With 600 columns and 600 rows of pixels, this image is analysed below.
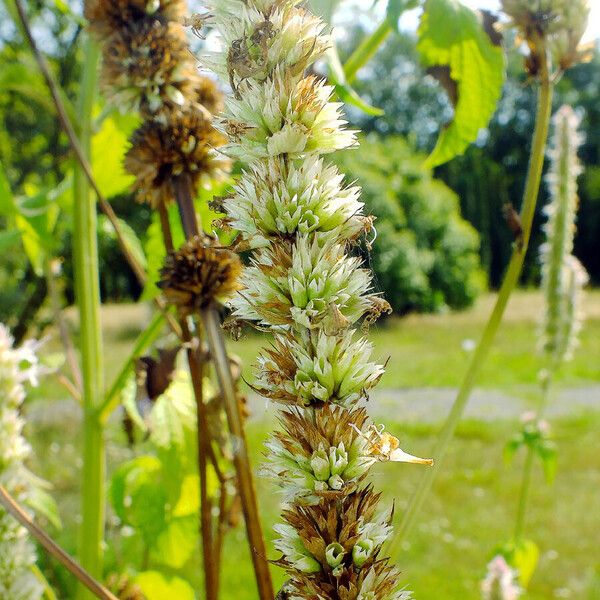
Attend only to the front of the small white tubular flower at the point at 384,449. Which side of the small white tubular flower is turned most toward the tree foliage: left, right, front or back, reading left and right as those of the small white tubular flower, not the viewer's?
right
